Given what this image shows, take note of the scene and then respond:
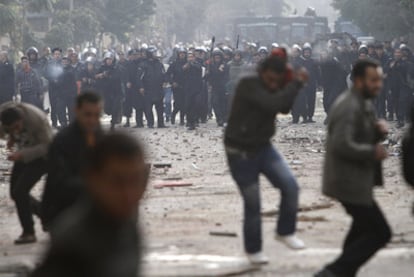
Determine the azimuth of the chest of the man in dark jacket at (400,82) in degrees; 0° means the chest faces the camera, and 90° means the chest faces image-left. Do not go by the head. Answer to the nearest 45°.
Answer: approximately 0°

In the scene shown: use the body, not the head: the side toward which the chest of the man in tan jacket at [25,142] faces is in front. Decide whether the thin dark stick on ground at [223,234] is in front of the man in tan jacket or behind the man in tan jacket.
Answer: behind

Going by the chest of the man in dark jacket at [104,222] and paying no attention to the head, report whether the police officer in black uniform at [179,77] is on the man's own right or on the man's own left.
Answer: on the man's own left

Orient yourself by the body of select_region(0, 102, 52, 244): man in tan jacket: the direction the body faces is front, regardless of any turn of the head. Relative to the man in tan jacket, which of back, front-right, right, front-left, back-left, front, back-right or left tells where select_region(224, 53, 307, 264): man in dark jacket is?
back-left

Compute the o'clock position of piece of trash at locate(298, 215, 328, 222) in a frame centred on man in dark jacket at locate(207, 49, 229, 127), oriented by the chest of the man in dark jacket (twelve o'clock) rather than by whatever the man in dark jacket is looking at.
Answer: The piece of trash is roughly at 12 o'clock from the man in dark jacket.

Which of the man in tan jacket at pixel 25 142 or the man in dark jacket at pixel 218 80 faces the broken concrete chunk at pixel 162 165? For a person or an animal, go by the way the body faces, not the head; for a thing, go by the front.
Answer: the man in dark jacket

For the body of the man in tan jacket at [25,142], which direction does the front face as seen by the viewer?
to the viewer's left

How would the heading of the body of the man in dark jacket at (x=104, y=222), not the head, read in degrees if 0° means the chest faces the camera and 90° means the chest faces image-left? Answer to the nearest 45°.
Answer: approximately 315°
